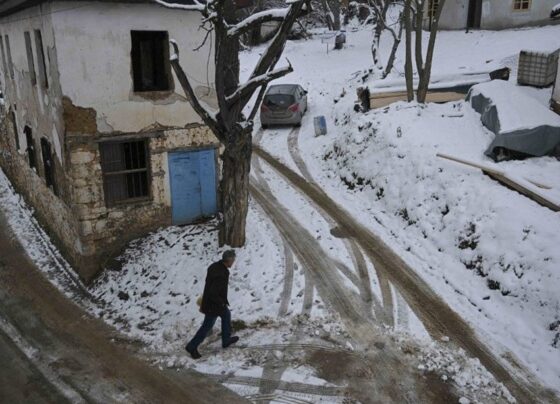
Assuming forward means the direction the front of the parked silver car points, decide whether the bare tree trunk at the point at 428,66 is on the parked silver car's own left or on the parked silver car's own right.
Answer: on the parked silver car's own right

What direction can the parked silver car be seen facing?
away from the camera

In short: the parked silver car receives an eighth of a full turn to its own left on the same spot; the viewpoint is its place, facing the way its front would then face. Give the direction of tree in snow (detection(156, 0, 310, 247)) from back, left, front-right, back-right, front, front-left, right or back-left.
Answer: back-left

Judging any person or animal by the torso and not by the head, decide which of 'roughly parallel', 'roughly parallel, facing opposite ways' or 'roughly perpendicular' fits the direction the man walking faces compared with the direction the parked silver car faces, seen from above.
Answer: roughly perpendicular

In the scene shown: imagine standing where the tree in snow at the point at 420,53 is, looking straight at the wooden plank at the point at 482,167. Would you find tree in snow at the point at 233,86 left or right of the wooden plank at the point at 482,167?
right
